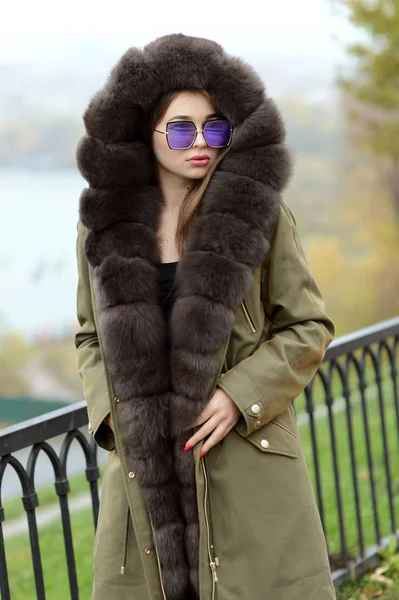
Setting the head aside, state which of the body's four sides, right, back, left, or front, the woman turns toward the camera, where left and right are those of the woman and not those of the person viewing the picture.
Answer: front

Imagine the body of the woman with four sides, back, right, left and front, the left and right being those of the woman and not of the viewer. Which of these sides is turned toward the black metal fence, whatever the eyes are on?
back
